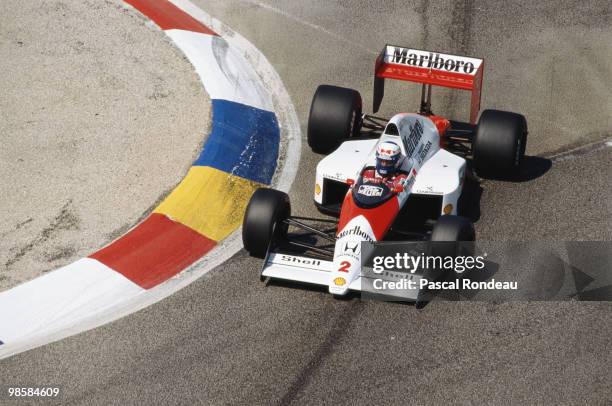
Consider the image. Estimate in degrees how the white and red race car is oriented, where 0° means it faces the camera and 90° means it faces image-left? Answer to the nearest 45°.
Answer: approximately 0°

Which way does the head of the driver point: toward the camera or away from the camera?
toward the camera
